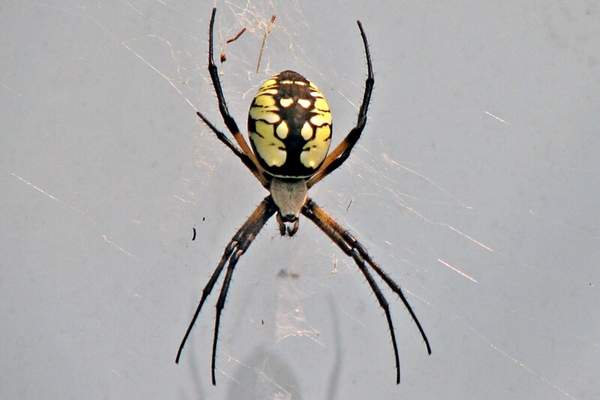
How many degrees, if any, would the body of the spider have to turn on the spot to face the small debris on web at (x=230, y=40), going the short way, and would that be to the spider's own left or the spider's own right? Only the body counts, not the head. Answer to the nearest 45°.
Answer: approximately 135° to the spider's own right

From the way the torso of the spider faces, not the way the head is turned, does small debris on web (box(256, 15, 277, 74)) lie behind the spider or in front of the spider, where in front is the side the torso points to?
behind
